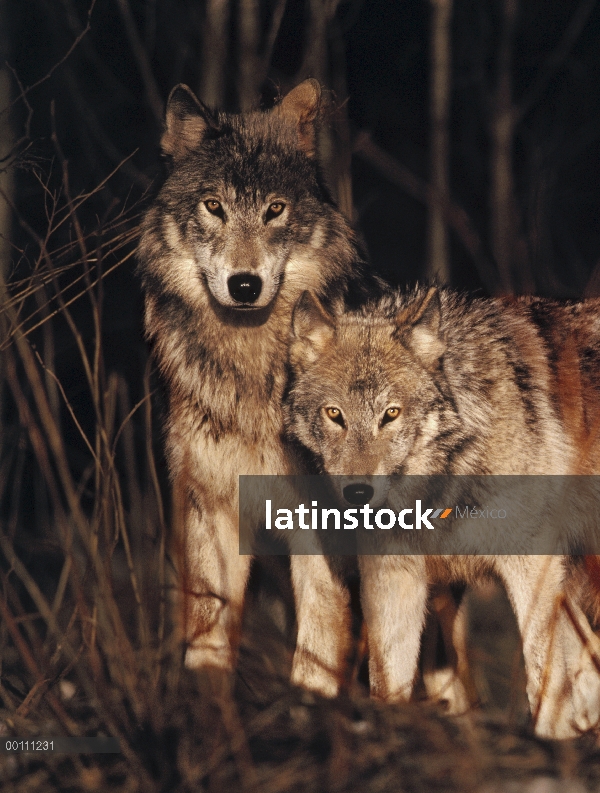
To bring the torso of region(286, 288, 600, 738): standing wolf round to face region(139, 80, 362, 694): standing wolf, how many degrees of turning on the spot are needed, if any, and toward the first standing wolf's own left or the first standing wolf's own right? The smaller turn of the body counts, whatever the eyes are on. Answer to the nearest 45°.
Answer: approximately 45° to the first standing wolf's own right

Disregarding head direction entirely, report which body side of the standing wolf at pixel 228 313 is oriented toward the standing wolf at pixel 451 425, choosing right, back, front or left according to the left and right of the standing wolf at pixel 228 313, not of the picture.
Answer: left

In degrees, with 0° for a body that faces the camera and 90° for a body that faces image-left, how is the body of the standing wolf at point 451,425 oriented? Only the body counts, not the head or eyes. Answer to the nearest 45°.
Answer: approximately 45°

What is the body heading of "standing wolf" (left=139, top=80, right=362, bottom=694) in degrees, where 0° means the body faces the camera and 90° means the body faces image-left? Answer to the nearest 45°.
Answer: approximately 0°
